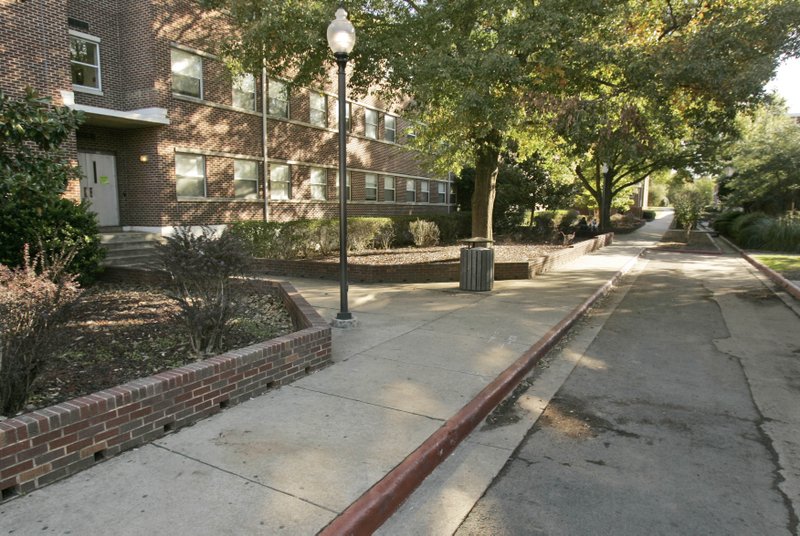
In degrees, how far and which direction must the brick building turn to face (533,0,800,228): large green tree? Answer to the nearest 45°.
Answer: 0° — it already faces it

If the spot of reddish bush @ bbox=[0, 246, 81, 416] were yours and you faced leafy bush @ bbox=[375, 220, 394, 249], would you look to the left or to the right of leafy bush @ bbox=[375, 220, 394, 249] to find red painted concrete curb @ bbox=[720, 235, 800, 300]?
right

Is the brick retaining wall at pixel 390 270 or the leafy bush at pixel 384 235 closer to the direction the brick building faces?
the brick retaining wall

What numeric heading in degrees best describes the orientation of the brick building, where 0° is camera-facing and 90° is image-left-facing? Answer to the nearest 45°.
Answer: approximately 315°

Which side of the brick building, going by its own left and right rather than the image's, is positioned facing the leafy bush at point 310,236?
front

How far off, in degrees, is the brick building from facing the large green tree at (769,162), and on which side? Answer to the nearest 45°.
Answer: approximately 45° to its left

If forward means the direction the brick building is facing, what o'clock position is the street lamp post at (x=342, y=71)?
The street lamp post is roughly at 1 o'clock from the brick building.

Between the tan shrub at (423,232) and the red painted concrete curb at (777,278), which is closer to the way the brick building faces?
the red painted concrete curb

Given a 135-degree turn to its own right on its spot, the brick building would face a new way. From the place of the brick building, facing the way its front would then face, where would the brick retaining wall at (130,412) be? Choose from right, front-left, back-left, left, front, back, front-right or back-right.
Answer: left

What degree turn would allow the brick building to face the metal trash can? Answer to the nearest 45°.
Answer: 0° — it already faces it

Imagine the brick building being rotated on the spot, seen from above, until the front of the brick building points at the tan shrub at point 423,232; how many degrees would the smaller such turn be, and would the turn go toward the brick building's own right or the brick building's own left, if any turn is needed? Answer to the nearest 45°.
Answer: approximately 45° to the brick building's own left

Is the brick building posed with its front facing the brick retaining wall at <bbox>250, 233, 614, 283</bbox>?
yes

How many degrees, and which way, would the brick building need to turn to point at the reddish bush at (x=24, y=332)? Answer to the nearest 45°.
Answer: approximately 45° to its right

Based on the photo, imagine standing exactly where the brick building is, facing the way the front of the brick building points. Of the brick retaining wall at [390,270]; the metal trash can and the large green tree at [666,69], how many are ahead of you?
3

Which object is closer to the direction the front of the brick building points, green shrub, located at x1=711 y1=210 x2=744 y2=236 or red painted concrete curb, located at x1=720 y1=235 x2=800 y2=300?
the red painted concrete curb

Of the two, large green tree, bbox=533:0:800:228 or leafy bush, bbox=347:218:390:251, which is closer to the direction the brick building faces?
the large green tree

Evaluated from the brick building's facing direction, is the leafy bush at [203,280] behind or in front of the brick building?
in front

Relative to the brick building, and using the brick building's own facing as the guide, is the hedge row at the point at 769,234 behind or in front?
in front
